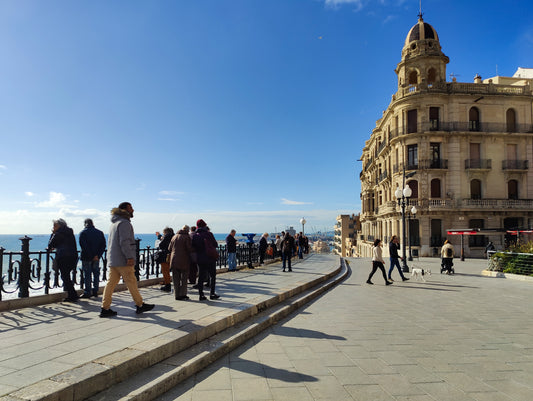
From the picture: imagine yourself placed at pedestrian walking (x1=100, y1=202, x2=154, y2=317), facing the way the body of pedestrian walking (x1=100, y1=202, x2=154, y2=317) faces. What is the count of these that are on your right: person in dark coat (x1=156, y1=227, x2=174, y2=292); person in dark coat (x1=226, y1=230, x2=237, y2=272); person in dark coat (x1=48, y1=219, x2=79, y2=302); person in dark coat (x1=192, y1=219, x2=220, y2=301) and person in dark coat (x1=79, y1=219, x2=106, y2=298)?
0

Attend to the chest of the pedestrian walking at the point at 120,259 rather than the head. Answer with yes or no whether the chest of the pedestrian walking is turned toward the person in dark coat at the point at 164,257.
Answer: no

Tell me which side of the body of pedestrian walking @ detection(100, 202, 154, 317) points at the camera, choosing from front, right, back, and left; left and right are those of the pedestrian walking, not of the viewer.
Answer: right

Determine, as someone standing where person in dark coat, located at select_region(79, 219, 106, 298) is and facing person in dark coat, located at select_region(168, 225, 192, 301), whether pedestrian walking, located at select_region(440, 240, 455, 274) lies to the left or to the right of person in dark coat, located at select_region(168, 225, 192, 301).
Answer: left

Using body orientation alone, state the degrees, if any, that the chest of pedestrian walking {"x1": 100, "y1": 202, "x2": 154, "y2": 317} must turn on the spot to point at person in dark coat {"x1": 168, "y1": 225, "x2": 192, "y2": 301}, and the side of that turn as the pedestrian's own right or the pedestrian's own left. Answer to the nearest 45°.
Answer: approximately 45° to the pedestrian's own left

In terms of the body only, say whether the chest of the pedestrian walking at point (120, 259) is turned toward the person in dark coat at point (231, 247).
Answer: no

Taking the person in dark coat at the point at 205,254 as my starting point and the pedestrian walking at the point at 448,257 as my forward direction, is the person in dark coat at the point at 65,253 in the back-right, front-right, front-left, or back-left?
back-left

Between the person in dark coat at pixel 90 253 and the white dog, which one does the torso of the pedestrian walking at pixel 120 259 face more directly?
the white dog

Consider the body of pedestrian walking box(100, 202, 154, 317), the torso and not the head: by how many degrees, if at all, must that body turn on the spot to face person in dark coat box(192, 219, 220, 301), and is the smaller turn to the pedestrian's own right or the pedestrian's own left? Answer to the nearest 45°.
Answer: approximately 45° to the pedestrian's own left
